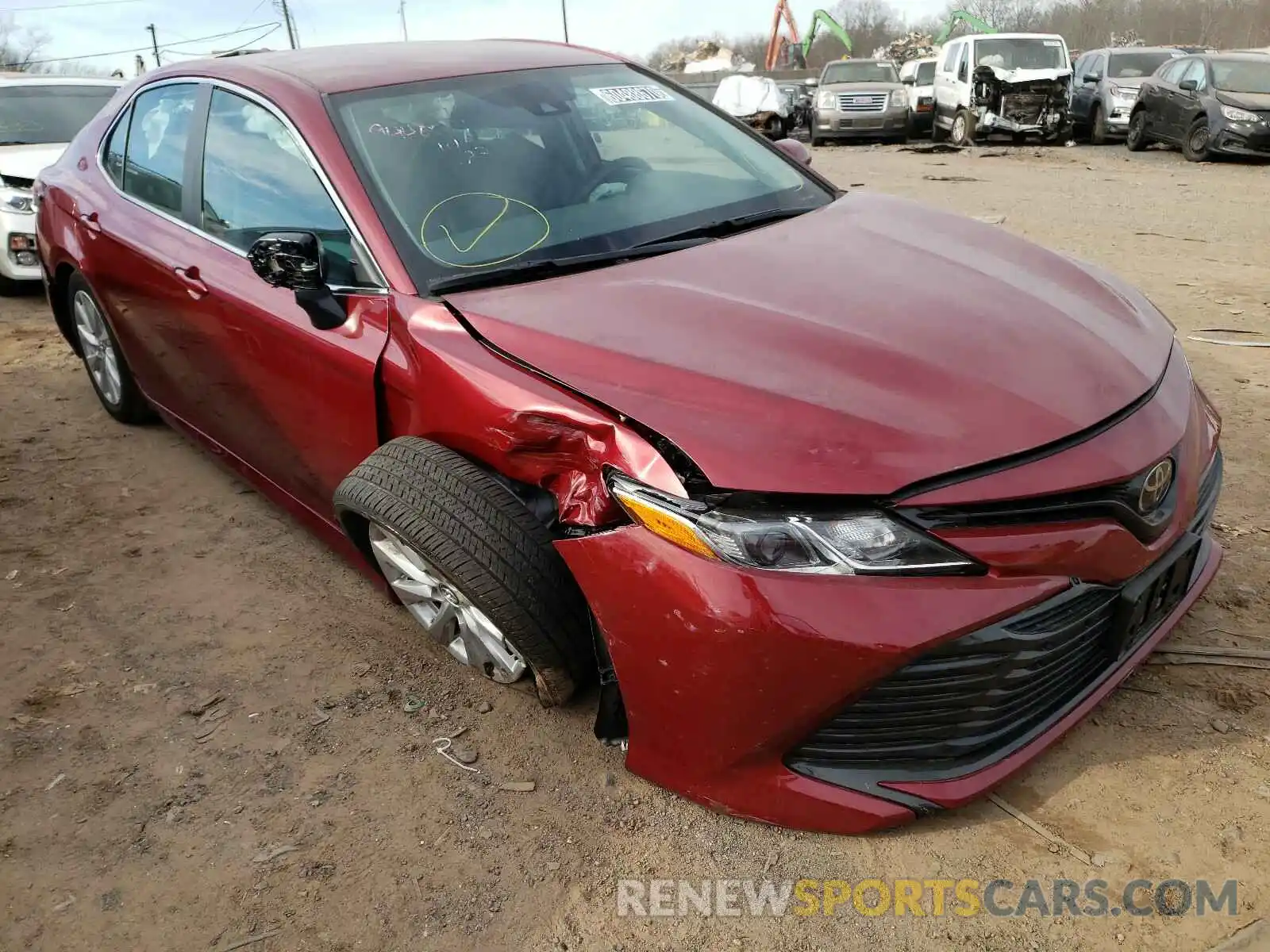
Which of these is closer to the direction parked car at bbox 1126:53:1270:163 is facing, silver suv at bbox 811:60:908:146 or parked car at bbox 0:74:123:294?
the parked car

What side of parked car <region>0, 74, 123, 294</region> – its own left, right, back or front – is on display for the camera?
front

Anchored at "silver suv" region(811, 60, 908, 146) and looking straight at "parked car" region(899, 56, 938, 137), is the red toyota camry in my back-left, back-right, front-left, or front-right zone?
back-right

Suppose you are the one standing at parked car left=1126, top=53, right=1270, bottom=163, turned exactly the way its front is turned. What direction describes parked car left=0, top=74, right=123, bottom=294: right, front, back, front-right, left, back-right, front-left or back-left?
right

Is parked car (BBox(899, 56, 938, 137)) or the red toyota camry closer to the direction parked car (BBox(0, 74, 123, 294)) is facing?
the red toyota camry

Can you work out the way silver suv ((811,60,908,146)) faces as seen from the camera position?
facing the viewer

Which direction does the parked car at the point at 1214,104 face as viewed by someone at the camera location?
facing the viewer and to the right of the viewer

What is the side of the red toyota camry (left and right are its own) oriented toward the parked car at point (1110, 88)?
left

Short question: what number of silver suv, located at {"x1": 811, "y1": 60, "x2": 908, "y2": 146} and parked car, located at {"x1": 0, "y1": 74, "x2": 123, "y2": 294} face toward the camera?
2

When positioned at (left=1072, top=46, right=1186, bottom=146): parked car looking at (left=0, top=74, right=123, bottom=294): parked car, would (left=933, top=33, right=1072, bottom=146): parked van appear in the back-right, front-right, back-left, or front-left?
front-right

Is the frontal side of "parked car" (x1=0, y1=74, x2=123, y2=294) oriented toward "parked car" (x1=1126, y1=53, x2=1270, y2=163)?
no

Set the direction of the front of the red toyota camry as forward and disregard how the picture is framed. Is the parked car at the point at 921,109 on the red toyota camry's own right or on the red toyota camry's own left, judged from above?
on the red toyota camry's own left

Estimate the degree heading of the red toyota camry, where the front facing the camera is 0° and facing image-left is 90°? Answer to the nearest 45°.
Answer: approximately 315°

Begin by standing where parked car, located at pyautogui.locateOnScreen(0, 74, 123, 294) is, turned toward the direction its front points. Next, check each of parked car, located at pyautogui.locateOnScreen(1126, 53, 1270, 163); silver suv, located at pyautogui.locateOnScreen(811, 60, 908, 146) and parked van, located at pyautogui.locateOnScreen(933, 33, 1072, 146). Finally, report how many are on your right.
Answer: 0

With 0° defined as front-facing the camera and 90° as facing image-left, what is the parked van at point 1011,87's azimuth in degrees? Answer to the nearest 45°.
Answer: approximately 315°

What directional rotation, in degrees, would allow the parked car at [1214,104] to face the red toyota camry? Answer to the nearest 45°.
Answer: approximately 45° to its right
